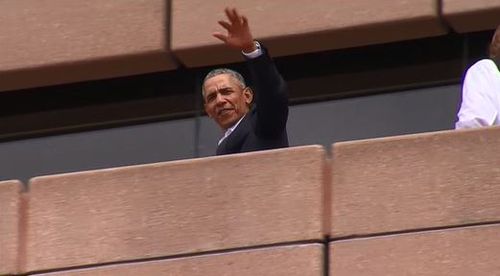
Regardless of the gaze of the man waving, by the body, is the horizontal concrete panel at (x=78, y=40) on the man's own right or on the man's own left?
on the man's own right

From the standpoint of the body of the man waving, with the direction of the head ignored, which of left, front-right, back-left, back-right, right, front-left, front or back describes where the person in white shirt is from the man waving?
back-left

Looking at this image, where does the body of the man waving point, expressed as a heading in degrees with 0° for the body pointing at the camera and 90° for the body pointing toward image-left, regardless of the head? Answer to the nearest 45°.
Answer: approximately 45°

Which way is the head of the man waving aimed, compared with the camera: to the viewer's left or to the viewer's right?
to the viewer's left
